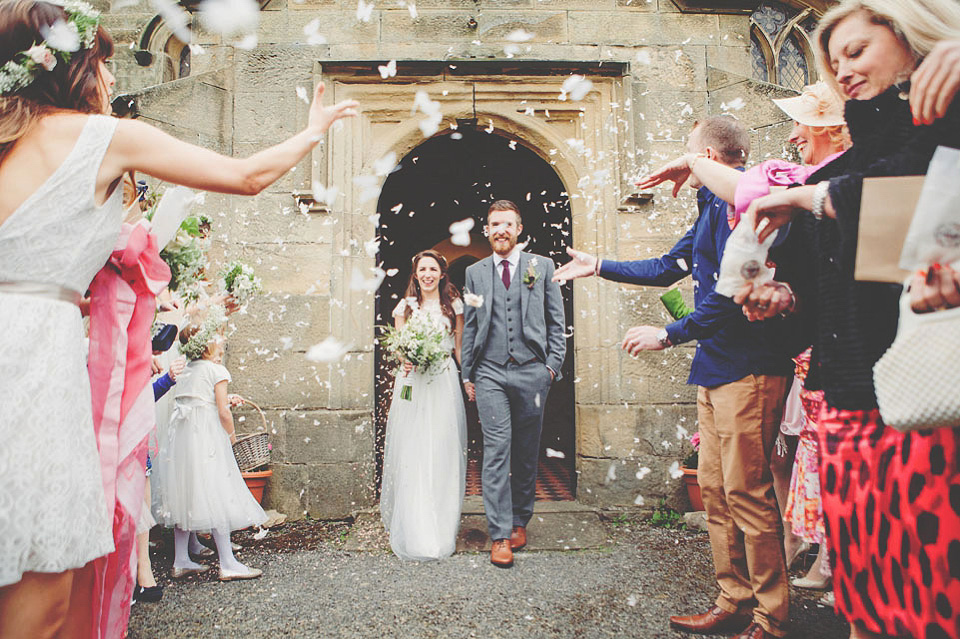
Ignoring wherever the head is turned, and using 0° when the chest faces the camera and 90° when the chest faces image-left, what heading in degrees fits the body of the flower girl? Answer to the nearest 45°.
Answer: approximately 225°

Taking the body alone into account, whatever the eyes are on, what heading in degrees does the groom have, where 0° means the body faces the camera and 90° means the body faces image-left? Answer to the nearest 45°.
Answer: approximately 0°

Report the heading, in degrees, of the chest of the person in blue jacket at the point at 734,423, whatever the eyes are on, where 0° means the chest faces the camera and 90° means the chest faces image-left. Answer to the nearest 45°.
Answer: approximately 90°

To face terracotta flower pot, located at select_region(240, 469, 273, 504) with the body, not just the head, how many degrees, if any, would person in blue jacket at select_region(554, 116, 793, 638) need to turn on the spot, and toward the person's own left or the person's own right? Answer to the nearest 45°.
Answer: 0° — they already face it

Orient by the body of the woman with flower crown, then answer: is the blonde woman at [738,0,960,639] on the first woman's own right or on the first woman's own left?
on the first woman's own right
